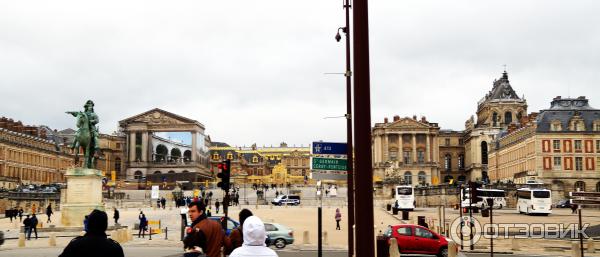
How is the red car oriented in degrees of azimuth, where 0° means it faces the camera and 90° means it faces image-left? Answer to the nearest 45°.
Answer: approximately 270°

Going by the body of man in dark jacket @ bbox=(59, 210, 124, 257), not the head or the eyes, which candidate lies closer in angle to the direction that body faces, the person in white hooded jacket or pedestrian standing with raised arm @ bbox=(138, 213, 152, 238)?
the pedestrian standing with raised arm

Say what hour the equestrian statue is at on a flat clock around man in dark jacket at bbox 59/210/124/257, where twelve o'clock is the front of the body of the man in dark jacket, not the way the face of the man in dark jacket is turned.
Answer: The equestrian statue is roughly at 12 o'clock from the man in dark jacket.

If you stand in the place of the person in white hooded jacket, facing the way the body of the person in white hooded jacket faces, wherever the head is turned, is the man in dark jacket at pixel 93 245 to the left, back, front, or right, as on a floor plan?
left

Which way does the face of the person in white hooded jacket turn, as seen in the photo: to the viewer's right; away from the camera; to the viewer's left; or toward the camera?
away from the camera

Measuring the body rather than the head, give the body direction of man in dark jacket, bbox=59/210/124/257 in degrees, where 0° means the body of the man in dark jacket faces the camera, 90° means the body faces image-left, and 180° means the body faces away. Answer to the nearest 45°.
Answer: approximately 180°

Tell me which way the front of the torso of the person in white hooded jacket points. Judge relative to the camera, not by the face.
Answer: away from the camera

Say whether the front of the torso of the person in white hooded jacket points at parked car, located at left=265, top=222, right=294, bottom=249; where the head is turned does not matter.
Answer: yes
